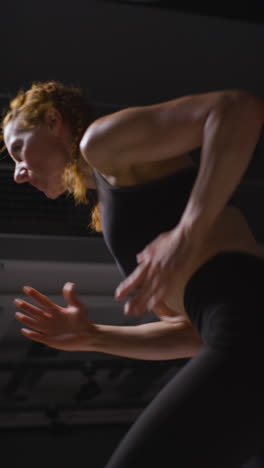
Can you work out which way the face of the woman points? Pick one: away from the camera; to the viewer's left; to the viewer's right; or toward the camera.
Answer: to the viewer's left

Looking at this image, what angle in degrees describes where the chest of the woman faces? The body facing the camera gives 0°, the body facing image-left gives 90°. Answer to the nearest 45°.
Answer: approximately 90°
